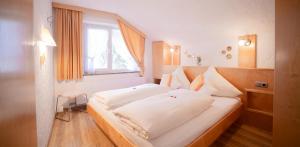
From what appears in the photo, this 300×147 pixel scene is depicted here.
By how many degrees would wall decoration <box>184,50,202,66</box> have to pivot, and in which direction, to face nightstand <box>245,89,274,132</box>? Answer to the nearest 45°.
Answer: approximately 90° to its left

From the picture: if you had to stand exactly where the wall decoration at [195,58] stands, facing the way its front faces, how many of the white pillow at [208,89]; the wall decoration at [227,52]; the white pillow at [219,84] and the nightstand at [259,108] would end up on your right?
0

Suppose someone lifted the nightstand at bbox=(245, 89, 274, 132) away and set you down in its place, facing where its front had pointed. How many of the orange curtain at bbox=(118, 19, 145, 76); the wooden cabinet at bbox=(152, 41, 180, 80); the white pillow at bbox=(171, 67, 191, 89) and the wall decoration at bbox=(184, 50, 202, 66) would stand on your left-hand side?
0

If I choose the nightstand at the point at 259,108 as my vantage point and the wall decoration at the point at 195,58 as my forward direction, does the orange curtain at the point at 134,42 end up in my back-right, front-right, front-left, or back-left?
front-left

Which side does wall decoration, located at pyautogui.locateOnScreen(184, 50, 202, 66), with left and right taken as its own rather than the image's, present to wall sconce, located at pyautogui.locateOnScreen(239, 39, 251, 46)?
left

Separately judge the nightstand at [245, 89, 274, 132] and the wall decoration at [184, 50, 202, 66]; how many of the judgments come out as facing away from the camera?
0

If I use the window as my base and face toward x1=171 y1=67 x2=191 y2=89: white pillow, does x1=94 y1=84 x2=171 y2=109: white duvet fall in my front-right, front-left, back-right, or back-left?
front-right

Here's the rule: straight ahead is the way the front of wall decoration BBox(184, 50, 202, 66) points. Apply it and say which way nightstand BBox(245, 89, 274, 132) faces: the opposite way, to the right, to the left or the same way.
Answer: the same way

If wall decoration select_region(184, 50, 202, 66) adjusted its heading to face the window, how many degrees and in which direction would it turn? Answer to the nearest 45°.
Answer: approximately 45° to its right

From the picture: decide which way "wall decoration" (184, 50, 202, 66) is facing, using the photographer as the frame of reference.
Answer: facing the viewer and to the left of the viewer

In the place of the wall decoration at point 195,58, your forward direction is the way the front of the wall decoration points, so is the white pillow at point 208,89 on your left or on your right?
on your left

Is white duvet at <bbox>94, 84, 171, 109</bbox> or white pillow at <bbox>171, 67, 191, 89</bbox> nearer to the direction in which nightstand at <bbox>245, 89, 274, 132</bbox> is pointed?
the white duvet
